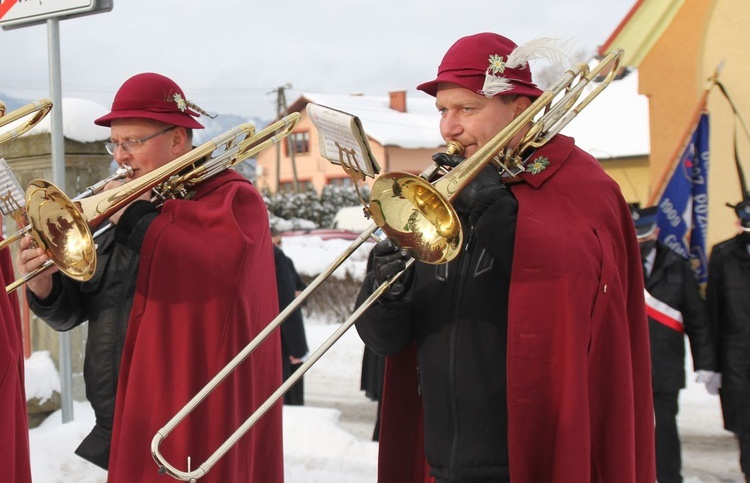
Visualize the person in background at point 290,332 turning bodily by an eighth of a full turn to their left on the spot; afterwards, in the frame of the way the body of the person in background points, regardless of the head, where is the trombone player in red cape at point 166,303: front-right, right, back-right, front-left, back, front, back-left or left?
front

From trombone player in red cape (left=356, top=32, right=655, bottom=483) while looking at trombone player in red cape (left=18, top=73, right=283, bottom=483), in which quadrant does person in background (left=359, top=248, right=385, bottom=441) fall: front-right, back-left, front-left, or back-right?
front-right

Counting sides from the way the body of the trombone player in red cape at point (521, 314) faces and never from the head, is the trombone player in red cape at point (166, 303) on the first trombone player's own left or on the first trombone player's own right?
on the first trombone player's own right

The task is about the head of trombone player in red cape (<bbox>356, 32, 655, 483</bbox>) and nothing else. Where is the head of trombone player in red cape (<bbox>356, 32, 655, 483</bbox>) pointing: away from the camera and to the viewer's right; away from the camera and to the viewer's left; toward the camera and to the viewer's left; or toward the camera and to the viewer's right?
toward the camera and to the viewer's left

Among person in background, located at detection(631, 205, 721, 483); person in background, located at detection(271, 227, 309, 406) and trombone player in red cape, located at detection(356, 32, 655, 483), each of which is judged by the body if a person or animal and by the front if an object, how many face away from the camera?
0

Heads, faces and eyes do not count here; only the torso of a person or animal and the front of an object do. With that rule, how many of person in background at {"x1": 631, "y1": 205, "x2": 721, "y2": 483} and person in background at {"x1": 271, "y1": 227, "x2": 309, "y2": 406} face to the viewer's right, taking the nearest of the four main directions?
0

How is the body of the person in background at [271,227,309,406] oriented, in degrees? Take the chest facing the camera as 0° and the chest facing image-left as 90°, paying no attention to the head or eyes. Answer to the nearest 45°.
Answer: approximately 45°

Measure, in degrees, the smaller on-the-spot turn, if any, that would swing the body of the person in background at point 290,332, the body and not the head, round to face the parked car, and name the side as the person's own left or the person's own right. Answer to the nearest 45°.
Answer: approximately 135° to the person's own right

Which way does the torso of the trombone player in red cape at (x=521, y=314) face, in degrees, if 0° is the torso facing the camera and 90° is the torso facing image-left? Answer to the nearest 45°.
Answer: approximately 45°

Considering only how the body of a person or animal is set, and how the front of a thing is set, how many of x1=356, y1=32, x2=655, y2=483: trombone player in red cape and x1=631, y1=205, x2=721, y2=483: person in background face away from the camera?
0

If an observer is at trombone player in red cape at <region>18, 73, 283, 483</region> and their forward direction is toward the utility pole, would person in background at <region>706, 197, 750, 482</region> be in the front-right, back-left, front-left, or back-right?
front-right

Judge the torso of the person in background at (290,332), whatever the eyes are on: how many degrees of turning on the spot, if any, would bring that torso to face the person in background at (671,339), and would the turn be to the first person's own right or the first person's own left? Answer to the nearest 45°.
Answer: approximately 90° to the first person's own left
